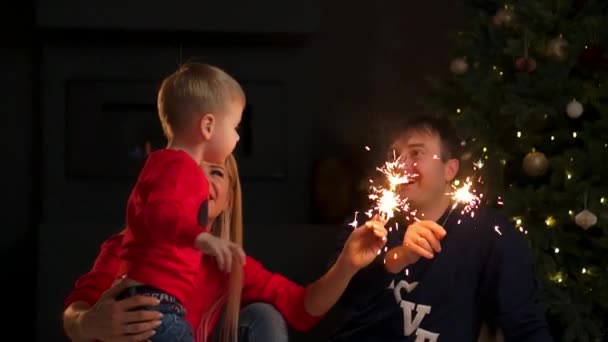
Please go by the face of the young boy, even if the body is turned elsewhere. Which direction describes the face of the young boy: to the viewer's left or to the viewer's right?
to the viewer's right

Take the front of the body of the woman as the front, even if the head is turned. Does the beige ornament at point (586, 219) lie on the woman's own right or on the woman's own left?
on the woman's own left

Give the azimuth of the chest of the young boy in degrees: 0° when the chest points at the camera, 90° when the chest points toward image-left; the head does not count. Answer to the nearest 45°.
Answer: approximately 270°

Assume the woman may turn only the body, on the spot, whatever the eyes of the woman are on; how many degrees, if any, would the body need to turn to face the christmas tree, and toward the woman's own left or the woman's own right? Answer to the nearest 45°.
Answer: approximately 135° to the woman's own left
